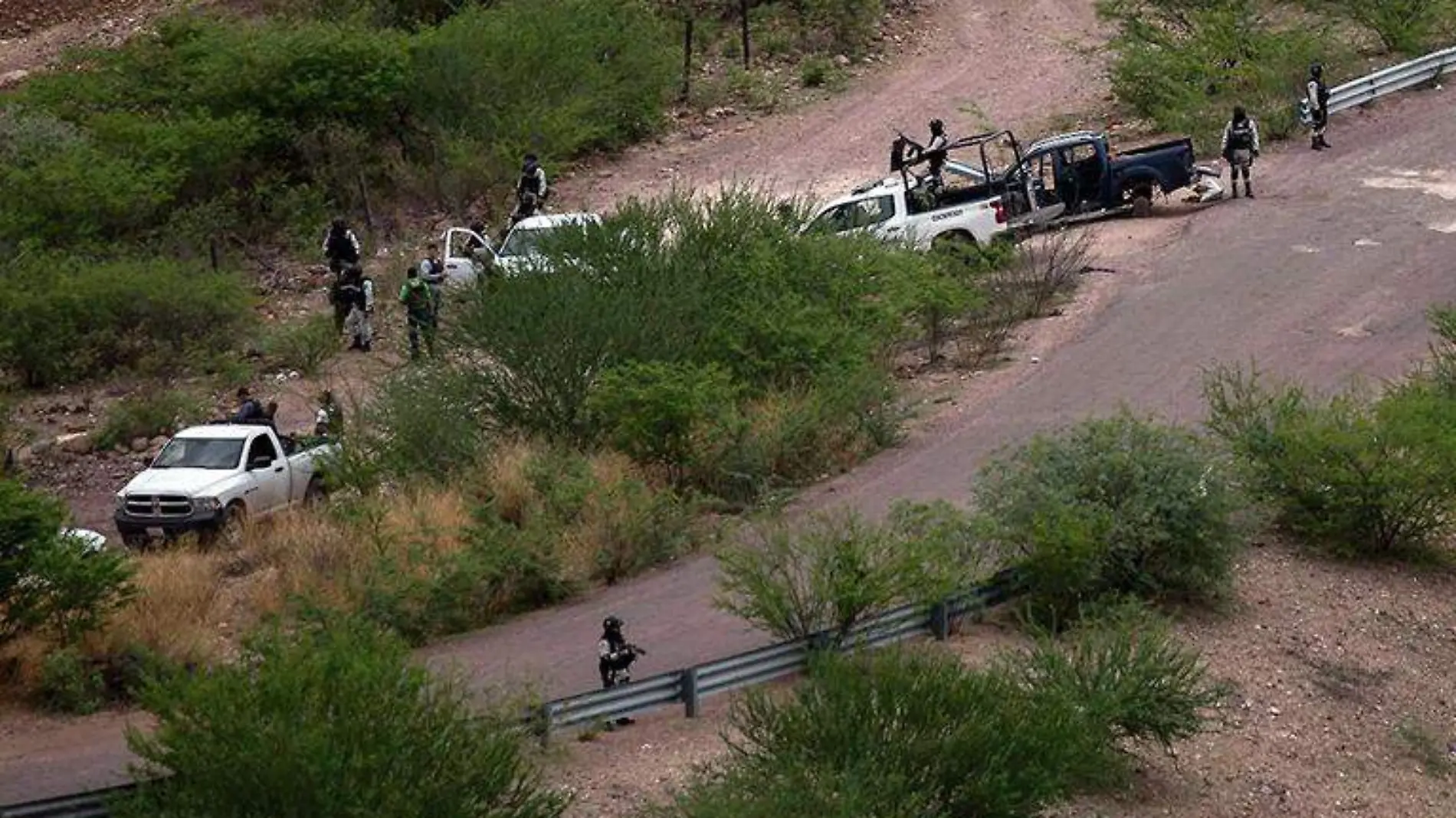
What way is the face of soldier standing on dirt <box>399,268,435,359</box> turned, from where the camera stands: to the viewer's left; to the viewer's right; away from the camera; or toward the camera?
away from the camera

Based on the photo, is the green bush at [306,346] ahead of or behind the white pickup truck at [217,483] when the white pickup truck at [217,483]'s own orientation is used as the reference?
behind

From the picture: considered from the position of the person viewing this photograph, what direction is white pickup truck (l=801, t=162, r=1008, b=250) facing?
facing to the left of the viewer

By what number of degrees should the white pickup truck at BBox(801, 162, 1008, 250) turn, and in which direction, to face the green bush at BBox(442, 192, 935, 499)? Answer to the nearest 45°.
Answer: approximately 45° to its left

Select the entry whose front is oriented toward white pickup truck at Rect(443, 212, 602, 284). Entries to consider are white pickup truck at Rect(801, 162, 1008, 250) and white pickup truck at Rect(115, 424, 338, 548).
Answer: white pickup truck at Rect(801, 162, 1008, 250)

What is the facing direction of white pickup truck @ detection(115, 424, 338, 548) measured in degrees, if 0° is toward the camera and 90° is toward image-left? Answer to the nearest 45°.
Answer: approximately 45°

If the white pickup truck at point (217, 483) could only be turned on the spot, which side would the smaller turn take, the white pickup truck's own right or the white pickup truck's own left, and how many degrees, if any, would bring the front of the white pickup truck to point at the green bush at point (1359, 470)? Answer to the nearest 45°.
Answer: approximately 90° to the white pickup truck's own left

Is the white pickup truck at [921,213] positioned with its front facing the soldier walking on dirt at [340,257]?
yes

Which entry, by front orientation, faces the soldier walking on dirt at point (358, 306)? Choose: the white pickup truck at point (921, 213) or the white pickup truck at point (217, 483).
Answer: the white pickup truck at point (921, 213)

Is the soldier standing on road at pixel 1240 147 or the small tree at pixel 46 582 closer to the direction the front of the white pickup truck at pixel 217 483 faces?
the small tree

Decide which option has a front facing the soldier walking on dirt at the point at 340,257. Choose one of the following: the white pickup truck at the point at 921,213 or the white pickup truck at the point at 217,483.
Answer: the white pickup truck at the point at 921,213

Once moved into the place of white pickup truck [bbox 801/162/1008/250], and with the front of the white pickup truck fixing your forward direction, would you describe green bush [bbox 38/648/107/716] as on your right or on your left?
on your left

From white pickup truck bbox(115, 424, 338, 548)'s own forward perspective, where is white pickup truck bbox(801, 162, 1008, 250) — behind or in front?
behind

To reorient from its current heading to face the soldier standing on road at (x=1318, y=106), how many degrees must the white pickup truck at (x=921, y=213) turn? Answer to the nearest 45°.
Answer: approximately 135° to its right

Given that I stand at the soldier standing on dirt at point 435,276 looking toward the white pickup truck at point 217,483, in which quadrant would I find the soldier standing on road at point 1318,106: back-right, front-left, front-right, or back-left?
back-left

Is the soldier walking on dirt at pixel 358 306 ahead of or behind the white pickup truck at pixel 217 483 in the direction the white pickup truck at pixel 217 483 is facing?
behind

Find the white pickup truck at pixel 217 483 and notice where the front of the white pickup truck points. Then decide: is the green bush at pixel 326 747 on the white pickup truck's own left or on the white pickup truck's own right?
on the white pickup truck's own left

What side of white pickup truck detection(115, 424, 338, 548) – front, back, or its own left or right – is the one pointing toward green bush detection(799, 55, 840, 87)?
back

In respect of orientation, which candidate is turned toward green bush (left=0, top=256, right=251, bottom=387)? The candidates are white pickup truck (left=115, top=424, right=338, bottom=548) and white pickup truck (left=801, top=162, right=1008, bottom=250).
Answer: white pickup truck (left=801, top=162, right=1008, bottom=250)
